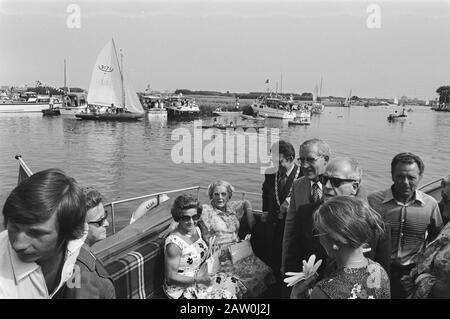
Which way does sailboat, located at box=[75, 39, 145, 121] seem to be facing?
to the viewer's right

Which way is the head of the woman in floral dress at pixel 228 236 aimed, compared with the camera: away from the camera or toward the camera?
toward the camera

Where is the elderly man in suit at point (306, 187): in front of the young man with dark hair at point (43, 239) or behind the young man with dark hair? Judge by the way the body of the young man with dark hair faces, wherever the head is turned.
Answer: behind

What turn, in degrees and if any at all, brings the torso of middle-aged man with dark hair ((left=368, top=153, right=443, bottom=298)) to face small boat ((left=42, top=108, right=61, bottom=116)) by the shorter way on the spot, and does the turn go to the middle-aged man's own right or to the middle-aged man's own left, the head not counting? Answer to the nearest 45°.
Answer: approximately 135° to the middle-aged man's own right

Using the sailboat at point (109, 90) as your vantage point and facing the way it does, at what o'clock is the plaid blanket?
The plaid blanket is roughly at 3 o'clock from the sailboat.

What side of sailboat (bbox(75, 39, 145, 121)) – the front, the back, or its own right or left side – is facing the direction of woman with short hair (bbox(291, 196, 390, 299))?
right

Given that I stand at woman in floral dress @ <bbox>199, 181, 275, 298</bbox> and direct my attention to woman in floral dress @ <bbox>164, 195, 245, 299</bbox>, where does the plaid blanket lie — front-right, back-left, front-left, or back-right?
front-right

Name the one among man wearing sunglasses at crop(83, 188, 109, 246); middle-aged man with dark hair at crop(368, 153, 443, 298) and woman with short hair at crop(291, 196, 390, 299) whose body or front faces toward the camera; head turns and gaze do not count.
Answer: the middle-aged man with dark hair

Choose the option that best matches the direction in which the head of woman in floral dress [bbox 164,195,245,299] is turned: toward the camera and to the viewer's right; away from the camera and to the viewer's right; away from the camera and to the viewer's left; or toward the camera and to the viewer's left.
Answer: toward the camera and to the viewer's right
